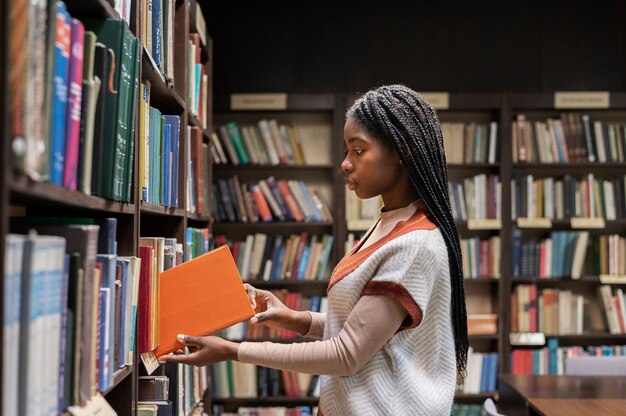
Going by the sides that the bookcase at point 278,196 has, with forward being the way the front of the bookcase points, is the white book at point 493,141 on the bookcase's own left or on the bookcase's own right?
on the bookcase's own left

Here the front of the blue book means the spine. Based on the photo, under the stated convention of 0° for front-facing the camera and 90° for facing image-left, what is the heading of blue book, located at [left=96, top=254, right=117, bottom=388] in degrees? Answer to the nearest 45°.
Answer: approximately 270°

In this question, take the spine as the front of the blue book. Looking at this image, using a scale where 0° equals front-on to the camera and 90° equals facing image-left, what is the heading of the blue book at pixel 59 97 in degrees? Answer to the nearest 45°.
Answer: approximately 270°

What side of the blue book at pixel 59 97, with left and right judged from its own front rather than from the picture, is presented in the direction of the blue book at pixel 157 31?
left

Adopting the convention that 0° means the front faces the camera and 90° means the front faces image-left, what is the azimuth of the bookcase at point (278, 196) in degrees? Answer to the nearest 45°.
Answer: approximately 0°

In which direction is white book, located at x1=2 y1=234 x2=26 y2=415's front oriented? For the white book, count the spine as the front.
to the viewer's right

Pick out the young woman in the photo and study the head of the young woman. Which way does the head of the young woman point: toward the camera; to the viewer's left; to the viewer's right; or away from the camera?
to the viewer's left

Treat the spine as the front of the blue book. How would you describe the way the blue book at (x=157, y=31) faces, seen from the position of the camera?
facing to the right of the viewer

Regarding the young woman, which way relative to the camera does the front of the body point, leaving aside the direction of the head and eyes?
to the viewer's left

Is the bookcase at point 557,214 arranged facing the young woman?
yes

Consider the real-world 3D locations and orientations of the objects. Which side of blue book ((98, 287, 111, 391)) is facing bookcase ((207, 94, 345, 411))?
left
